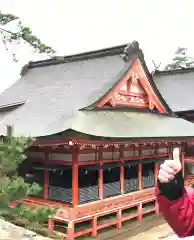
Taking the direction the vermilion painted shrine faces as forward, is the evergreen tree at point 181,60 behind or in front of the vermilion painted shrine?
behind

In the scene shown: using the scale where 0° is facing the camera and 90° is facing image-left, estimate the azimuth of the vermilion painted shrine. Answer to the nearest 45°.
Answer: approximately 45°
